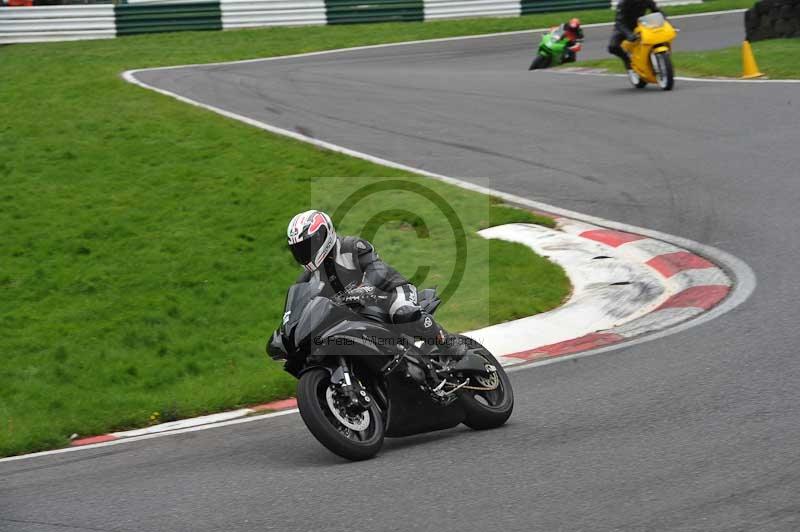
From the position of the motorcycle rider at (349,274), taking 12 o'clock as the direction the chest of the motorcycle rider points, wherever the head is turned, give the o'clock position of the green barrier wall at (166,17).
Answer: The green barrier wall is roughly at 4 o'clock from the motorcycle rider.

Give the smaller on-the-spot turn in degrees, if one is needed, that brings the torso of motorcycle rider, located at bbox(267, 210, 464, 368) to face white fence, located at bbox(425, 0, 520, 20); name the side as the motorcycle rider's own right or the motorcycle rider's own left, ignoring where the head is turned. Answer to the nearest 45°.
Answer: approximately 135° to the motorcycle rider's own right

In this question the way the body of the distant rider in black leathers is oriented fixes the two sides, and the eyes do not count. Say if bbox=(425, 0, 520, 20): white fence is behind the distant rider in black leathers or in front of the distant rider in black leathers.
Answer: behind

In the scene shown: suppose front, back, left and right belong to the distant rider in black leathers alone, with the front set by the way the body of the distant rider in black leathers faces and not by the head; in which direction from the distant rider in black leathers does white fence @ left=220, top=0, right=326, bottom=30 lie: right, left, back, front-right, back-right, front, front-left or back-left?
back

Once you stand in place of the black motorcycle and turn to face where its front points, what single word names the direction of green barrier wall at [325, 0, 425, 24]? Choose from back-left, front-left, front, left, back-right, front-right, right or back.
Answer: back-right

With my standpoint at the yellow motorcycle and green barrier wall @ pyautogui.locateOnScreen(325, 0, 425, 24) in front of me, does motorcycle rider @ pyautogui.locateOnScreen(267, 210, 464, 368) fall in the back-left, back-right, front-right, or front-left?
back-left

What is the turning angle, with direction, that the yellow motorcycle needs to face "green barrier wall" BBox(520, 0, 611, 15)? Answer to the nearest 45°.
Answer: approximately 135° to its left

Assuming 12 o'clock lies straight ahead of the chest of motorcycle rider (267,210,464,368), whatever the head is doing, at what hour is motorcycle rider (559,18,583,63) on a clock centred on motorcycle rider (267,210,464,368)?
motorcycle rider (559,18,583,63) is roughly at 5 o'clock from motorcycle rider (267,210,464,368).

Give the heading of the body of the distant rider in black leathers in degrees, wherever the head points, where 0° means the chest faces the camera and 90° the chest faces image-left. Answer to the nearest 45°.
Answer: approximately 315°

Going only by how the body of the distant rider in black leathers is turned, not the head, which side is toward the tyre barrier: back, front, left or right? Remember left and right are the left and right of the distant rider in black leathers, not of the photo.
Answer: left
